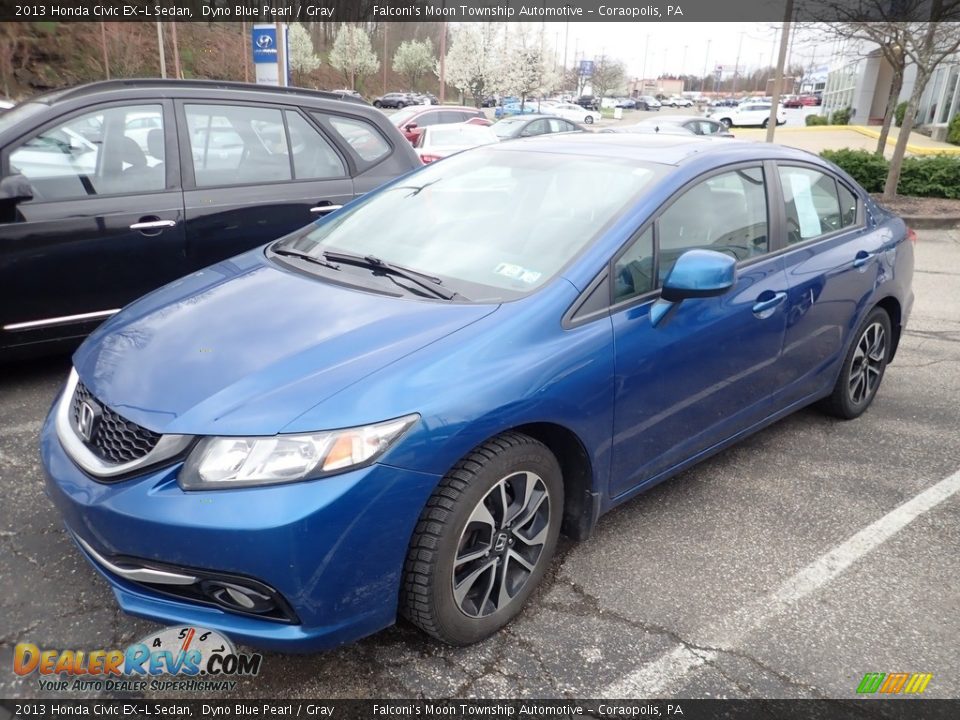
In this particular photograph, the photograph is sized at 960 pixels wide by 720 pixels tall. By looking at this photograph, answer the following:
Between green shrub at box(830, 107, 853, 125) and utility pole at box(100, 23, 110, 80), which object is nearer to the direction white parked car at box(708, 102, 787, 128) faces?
the utility pole

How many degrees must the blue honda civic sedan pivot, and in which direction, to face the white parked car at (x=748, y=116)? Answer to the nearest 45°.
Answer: approximately 135° to its right

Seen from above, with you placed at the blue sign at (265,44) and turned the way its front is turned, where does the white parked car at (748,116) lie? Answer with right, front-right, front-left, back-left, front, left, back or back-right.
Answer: back-left

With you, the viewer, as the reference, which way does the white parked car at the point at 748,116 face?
facing to the left of the viewer

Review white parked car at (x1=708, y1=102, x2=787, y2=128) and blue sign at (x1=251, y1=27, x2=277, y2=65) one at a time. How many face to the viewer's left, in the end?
1

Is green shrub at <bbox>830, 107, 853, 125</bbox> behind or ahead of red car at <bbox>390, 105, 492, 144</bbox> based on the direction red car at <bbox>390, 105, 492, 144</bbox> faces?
behind

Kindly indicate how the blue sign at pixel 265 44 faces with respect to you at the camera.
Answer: facing the viewer

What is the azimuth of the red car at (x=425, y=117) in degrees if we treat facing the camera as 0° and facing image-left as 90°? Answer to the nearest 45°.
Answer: approximately 45°

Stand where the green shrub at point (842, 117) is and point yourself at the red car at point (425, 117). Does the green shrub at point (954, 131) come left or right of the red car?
left

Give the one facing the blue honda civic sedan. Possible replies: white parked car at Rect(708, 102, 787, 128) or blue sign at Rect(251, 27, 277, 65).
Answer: the blue sign

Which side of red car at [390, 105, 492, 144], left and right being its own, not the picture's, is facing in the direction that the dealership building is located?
back

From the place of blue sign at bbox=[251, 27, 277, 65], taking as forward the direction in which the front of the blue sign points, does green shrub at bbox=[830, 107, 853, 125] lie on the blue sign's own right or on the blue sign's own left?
on the blue sign's own left
